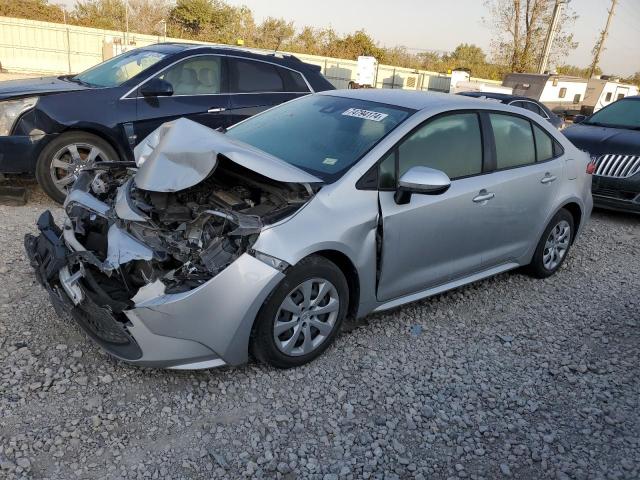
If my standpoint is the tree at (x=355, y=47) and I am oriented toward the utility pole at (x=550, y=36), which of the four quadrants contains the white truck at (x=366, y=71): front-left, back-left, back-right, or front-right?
front-right

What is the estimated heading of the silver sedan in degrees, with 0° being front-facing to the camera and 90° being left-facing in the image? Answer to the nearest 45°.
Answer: approximately 45°

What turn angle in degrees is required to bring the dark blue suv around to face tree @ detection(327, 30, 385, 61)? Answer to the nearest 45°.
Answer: approximately 135° to its right

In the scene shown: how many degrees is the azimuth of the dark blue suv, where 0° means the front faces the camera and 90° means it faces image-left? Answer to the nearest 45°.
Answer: approximately 45°

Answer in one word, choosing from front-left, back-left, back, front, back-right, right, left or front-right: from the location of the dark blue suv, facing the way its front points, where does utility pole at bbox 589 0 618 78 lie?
back

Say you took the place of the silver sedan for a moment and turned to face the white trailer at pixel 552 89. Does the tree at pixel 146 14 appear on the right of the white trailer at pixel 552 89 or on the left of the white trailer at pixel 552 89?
left

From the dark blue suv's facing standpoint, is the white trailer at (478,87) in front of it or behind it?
behind

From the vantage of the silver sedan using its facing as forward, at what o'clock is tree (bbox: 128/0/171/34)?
The tree is roughly at 4 o'clock from the silver sedan.

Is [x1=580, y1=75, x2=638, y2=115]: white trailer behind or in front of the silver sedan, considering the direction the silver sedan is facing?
behind

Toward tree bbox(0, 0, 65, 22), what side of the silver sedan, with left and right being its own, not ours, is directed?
right

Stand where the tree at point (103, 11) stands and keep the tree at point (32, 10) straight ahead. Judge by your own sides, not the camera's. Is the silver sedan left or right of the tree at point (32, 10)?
left

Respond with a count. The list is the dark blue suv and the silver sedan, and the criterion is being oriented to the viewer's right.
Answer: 0

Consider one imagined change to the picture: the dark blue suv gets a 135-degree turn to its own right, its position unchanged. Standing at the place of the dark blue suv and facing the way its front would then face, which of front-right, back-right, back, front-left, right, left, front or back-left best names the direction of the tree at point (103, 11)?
front

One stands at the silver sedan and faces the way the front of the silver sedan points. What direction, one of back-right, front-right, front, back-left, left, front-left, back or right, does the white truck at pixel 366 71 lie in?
back-right
